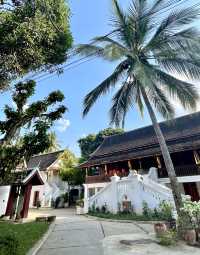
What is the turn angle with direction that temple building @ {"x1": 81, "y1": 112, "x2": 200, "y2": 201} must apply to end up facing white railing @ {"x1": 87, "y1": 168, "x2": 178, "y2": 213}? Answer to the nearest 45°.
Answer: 0° — it already faces it

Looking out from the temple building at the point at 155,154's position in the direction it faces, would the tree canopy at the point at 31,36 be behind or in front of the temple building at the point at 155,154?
in front

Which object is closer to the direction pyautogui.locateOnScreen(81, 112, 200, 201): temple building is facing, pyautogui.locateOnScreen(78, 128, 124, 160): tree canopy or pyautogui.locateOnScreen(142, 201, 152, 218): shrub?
the shrub

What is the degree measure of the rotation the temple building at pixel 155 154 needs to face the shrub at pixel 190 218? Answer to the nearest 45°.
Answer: approximately 45° to its left

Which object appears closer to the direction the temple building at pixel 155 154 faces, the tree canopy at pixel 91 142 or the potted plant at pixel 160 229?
the potted plant

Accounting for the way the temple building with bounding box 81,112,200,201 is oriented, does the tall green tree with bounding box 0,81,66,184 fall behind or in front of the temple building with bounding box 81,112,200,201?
in front

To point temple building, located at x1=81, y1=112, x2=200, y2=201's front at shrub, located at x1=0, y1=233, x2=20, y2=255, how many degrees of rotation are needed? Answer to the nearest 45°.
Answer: approximately 45° to its left

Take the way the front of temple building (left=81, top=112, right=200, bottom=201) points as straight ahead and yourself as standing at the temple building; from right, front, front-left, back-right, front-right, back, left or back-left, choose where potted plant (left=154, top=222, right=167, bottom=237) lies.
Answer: front-left

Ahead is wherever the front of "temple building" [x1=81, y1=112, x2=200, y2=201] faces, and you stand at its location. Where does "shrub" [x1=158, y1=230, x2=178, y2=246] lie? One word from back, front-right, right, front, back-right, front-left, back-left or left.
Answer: front-left

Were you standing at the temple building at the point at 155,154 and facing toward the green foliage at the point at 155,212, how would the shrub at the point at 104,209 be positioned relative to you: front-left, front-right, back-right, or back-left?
front-right

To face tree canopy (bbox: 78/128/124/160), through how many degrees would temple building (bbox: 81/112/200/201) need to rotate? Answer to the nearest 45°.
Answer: approximately 90° to its right
